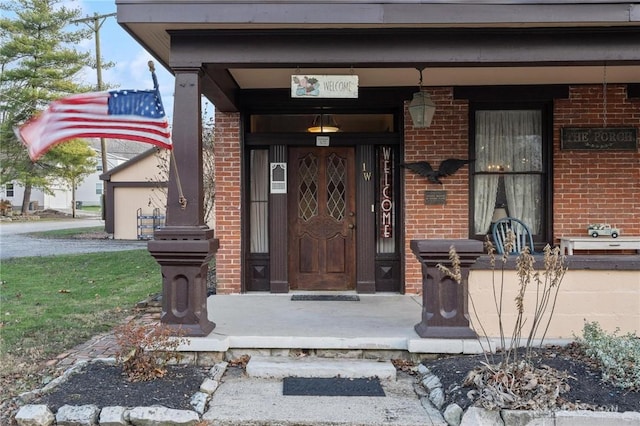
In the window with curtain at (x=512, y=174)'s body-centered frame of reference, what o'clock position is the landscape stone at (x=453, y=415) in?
The landscape stone is roughly at 12 o'clock from the window with curtain.

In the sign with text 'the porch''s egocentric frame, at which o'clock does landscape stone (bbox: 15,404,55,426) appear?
The landscape stone is roughly at 1 o'clock from the sign with text 'the porch'.

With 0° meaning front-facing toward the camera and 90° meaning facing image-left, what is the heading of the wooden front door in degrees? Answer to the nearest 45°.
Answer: approximately 0°

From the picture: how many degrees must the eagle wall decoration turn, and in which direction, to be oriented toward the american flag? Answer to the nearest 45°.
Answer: approximately 45° to its right

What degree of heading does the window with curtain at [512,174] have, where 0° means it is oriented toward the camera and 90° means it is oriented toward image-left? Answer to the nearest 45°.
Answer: approximately 0°

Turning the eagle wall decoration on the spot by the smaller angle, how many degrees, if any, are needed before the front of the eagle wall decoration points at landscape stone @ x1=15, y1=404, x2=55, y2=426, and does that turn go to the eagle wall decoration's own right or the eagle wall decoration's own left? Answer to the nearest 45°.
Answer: approximately 45° to the eagle wall decoration's own right
